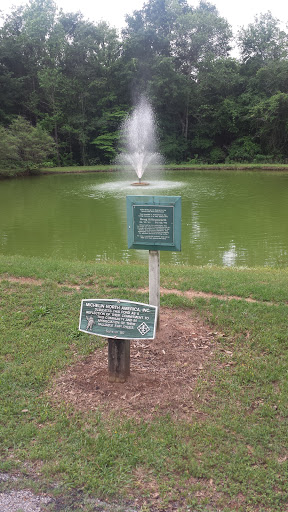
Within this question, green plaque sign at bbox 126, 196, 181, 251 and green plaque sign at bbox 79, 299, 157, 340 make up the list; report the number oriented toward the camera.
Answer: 2

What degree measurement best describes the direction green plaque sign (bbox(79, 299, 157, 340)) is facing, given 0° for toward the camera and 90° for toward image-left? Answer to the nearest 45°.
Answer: approximately 0°

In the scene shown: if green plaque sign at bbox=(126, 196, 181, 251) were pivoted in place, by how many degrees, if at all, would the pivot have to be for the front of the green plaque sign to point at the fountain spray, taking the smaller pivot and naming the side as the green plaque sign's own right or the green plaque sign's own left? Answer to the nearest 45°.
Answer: approximately 180°

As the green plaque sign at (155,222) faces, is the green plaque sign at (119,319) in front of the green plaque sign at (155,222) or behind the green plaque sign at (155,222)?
in front

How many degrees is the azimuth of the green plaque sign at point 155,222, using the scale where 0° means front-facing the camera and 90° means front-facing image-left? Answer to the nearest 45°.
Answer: approximately 0°

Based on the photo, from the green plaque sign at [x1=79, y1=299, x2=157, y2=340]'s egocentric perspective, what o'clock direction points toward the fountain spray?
The fountain spray is roughly at 6 o'clock from the green plaque sign.
